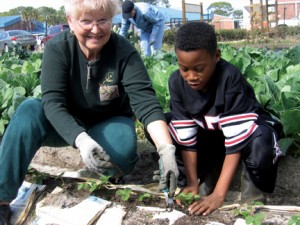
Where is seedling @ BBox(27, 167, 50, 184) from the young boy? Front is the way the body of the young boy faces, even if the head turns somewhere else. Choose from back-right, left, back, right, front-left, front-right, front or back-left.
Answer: front-right

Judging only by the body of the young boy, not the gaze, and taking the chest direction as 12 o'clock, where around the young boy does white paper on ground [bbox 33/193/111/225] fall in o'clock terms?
The white paper on ground is roughly at 1 o'clock from the young boy.

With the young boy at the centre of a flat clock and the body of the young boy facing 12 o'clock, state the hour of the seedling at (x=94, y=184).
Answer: The seedling is roughly at 1 o'clock from the young boy.

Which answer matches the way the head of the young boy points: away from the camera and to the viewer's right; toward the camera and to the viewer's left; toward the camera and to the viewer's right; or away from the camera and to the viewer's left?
toward the camera and to the viewer's left

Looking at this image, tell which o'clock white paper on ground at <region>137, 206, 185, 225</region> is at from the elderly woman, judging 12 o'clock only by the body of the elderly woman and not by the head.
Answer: The white paper on ground is roughly at 11 o'clock from the elderly woman.

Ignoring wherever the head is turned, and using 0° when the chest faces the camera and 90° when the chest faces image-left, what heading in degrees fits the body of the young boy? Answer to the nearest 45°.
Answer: approximately 45°

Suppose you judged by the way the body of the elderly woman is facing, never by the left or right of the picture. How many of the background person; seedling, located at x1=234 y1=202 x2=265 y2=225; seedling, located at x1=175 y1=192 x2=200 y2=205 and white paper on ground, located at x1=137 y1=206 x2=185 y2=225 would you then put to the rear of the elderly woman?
1

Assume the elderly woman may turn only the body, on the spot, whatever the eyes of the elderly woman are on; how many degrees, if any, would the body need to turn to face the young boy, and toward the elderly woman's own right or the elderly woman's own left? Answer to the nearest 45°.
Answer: approximately 45° to the elderly woman's own left
